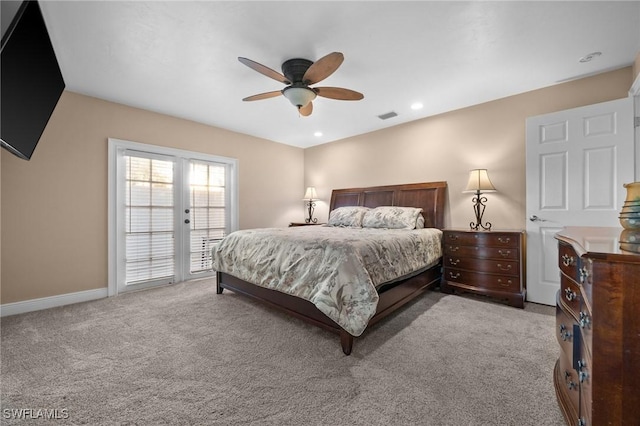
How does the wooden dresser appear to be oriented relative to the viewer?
to the viewer's left

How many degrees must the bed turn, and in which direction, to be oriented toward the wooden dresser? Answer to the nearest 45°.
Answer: approximately 90° to its left

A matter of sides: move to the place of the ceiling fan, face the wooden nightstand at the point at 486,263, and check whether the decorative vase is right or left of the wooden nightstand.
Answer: right

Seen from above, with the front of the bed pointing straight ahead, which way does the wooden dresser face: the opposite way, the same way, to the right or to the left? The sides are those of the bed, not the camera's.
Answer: to the right

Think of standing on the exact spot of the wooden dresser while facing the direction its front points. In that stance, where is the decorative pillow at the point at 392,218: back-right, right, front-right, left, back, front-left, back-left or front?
front-right

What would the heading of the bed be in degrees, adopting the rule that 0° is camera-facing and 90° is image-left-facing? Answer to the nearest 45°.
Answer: approximately 45°

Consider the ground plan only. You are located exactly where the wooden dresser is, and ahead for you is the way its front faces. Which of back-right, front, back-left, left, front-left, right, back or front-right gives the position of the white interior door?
right

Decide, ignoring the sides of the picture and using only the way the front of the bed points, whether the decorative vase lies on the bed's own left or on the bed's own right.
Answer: on the bed's own left

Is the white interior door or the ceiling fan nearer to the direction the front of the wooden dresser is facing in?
the ceiling fan

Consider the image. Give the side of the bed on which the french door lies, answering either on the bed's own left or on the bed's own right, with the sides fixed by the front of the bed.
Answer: on the bed's own right
